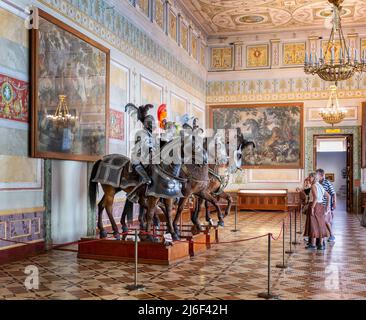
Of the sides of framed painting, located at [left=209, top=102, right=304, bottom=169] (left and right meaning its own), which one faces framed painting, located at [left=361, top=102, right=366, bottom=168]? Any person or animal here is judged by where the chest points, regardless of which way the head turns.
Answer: left

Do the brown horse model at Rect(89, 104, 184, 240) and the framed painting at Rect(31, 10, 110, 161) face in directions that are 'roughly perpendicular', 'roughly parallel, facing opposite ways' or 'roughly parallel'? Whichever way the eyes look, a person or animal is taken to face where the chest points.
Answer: roughly parallel

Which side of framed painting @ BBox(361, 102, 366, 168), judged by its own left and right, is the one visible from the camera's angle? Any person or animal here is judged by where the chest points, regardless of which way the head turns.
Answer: front

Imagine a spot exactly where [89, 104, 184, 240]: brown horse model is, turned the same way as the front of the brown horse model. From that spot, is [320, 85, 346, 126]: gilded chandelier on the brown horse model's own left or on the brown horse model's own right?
on the brown horse model's own left

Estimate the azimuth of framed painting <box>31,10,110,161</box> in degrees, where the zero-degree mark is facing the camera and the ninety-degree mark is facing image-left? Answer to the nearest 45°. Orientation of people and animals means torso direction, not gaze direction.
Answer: approximately 315°

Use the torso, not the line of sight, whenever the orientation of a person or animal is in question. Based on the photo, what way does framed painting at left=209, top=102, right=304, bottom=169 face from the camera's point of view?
toward the camera

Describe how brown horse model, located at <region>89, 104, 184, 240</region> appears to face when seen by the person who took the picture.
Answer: facing the viewer and to the right of the viewer

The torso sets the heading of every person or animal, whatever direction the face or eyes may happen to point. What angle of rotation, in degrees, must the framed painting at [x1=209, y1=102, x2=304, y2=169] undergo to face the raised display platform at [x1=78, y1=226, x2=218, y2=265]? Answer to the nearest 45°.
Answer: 0° — it already faces it

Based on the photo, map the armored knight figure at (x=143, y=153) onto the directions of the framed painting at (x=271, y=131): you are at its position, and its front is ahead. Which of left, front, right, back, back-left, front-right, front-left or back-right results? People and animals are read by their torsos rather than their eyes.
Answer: front

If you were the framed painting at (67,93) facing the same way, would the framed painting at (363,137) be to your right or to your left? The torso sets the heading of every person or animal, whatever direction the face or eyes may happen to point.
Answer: on your left

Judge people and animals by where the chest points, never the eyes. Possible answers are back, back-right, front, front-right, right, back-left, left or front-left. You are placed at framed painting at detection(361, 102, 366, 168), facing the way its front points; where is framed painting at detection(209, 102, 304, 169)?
right

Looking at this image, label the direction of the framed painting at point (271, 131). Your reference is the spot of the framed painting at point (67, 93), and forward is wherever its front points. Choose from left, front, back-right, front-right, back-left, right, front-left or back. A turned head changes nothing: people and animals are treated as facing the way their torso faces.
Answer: left
